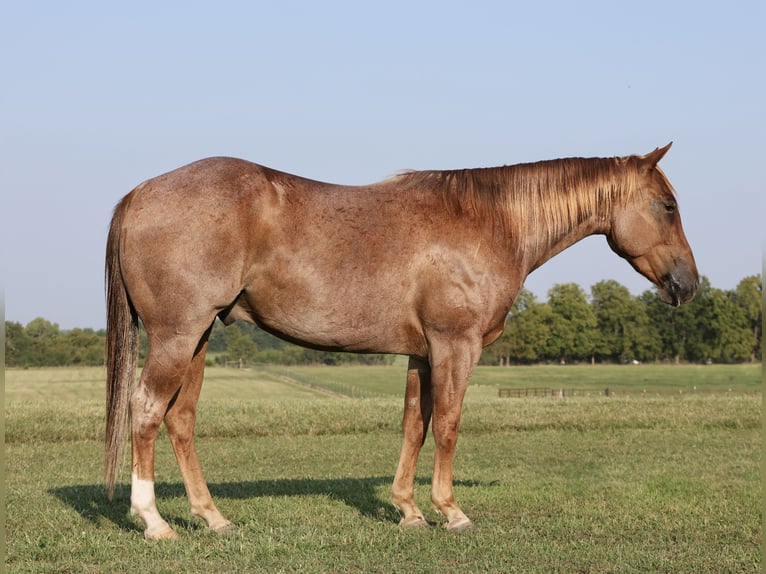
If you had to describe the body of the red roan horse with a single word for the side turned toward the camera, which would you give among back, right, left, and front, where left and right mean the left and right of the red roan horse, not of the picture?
right
